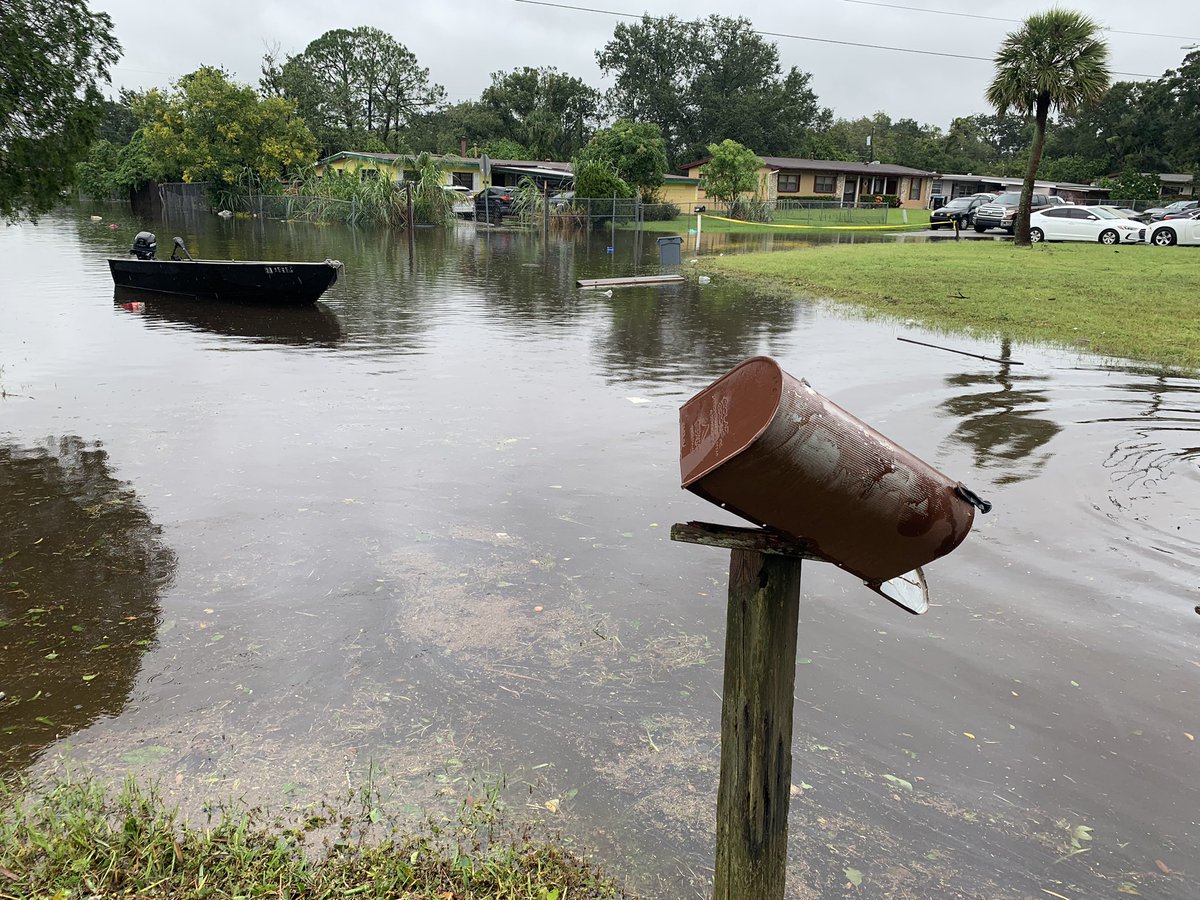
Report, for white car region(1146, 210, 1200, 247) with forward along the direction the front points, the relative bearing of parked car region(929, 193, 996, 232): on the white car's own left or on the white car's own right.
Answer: on the white car's own right

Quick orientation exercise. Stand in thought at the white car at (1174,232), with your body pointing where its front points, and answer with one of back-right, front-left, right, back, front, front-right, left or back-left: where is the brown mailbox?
left

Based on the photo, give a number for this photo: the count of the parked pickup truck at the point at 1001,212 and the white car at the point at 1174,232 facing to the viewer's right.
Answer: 0

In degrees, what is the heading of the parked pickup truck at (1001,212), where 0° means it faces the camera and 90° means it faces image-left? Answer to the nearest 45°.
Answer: approximately 45°

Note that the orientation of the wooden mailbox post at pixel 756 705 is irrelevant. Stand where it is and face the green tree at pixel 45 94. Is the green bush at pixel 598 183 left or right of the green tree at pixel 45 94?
right

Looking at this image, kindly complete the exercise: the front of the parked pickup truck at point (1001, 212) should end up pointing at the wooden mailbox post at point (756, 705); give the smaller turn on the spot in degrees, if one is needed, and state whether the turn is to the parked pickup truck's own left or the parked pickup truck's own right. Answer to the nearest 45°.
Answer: approximately 45° to the parked pickup truck's own left

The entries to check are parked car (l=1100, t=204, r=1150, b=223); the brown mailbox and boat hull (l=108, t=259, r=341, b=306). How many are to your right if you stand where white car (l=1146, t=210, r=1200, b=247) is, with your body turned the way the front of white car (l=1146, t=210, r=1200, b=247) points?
1

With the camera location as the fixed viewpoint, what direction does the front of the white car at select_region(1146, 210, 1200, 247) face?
facing to the left of the viewer

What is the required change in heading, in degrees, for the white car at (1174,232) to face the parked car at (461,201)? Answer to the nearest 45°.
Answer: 0° — it already faces it

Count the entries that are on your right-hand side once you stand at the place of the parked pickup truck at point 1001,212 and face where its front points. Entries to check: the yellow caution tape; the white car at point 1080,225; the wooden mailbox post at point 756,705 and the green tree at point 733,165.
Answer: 2
